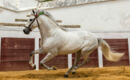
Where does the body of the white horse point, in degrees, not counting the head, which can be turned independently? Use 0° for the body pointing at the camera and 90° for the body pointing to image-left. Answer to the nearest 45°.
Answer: approximately 90°
